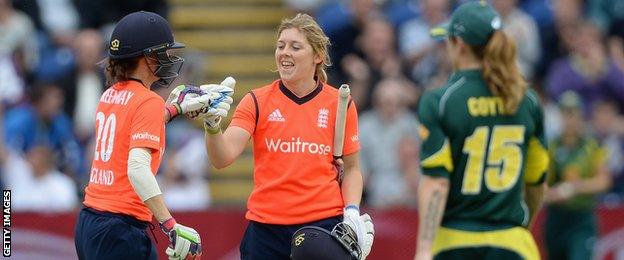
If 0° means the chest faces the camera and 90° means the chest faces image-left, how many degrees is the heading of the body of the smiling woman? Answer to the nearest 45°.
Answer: approximately 0°

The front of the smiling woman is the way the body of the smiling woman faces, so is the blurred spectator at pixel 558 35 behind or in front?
behind

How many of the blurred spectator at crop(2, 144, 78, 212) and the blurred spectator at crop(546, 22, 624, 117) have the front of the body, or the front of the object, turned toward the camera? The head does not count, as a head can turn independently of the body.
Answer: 2
